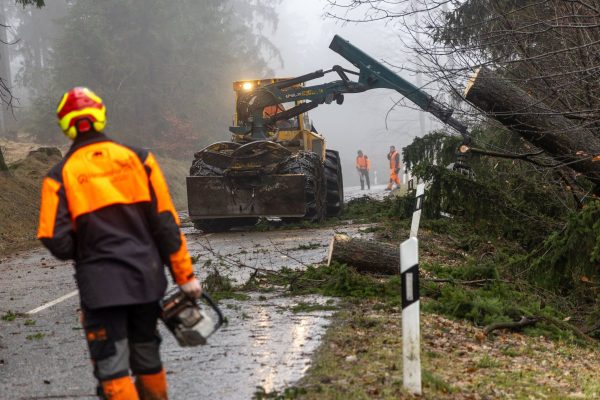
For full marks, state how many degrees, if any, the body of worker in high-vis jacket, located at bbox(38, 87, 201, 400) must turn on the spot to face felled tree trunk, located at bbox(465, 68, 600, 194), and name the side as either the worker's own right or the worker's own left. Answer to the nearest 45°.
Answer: approximately 45° to the worker's own right

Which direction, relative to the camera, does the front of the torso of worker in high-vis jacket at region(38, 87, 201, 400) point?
away from the camera

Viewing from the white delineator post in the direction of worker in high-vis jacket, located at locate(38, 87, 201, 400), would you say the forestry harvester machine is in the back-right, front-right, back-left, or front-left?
back-right

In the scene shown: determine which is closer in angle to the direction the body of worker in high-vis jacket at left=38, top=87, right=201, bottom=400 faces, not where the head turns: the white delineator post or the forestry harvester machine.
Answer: the forestry harvester machine

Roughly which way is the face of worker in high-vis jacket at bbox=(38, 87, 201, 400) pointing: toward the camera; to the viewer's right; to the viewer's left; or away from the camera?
away from the camera

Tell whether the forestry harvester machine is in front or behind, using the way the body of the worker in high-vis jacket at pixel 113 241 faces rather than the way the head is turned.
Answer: in front
